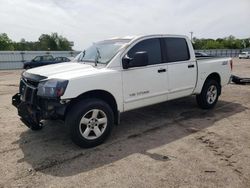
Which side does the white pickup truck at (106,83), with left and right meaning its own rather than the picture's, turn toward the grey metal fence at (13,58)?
right

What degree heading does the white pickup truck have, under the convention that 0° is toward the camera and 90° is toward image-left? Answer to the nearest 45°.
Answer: approximately 45°
